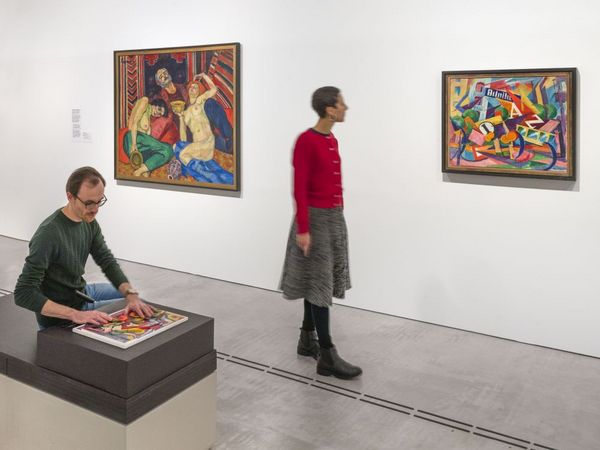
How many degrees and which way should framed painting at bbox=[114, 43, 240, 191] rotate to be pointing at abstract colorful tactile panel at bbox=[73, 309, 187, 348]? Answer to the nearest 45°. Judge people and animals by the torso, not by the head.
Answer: approximately 45° to its left

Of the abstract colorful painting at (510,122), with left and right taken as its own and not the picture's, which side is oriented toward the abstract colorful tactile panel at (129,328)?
front

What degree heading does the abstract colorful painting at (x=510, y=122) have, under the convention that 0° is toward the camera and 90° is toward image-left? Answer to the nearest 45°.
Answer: approximately 45°

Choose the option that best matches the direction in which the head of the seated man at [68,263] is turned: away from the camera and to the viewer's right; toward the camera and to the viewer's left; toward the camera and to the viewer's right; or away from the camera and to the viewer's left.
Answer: toward the camera and to the viewer's right

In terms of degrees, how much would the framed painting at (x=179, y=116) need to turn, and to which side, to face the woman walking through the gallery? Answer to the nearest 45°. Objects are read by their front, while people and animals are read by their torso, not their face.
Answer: approximately 45° to its left

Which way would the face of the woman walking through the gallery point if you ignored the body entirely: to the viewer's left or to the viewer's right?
to the viewer's right

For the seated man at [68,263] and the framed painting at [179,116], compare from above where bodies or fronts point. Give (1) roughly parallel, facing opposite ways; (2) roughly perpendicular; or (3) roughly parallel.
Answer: roughly perpendicular

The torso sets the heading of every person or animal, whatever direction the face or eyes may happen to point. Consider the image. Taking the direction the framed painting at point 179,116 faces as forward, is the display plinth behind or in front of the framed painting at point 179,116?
in front
